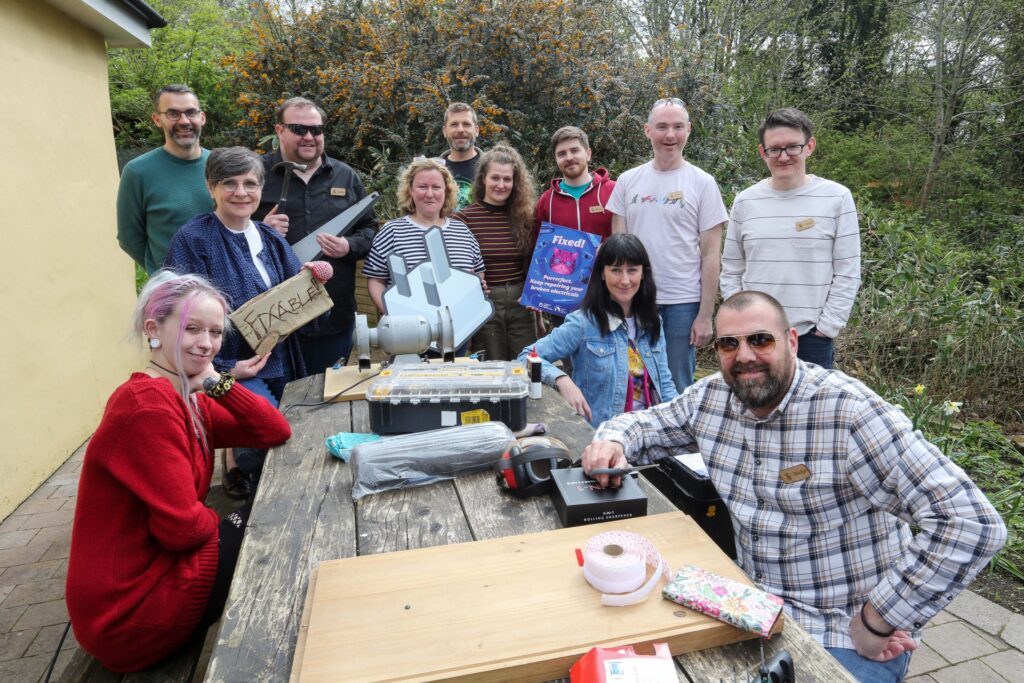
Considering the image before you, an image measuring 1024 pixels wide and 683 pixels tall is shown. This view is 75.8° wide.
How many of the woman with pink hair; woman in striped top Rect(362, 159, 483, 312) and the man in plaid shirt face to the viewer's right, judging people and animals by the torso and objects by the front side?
1

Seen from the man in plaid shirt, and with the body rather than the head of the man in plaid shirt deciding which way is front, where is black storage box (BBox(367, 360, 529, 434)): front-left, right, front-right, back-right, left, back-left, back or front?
front-right

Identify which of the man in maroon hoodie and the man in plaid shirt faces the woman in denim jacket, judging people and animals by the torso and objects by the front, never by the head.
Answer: the man in maroon hoodie

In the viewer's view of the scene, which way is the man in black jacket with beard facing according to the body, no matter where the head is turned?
toward the camera

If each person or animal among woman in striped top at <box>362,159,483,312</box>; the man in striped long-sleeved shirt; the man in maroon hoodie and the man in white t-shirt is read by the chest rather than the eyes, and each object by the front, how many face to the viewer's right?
0

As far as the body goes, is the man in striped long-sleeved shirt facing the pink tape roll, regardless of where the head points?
yes

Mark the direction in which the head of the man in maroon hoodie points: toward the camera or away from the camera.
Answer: toward the camera

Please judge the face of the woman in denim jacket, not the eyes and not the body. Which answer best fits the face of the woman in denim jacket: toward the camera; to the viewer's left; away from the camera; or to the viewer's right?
toward the camera

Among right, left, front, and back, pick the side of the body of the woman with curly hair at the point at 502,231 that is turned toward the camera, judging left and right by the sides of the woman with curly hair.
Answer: front

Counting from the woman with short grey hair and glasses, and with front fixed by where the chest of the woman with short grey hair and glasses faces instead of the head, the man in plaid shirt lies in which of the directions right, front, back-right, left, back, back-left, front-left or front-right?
front

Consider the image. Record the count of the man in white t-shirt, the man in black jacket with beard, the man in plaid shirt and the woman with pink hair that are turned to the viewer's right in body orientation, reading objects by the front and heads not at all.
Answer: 1

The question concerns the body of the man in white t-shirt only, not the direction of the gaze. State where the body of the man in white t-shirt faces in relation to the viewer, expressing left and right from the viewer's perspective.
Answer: facing the viewer

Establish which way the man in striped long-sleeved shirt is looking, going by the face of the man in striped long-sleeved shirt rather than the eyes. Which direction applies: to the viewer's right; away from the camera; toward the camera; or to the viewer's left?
toward the camera

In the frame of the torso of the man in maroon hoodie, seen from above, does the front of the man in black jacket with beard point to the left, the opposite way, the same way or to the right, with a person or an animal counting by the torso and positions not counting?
the same way

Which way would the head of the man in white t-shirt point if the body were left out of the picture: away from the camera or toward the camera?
toward the camera

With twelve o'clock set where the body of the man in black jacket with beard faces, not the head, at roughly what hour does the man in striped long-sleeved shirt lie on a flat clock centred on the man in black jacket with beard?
The man in striped long-sleeved shirt is roughly at 10 o'clock from the man in black jacket with beard.

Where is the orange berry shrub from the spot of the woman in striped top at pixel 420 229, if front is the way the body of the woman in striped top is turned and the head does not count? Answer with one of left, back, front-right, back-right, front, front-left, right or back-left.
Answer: back

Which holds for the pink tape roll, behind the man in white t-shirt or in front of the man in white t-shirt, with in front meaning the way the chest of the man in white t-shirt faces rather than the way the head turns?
in front

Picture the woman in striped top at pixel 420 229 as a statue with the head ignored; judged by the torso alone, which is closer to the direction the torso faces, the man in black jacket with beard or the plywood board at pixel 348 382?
the plywood board

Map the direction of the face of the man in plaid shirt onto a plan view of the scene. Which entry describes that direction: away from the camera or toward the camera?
toward the camera
